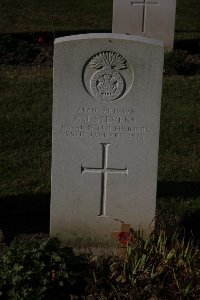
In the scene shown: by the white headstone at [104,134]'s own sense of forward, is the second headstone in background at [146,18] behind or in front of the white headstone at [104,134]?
behind

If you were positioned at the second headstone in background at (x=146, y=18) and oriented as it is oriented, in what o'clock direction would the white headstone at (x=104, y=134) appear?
The white headstone is roughly at 12 o'clock from the second headstone in background.

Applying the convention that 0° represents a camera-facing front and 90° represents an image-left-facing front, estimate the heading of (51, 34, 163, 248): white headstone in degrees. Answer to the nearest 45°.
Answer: approximately 0°

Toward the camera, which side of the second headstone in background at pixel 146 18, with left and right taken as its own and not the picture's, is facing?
front

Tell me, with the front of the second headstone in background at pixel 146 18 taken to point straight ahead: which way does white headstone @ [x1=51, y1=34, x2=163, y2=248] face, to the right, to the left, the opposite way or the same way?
the same way

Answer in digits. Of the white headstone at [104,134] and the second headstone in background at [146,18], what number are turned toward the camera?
2
